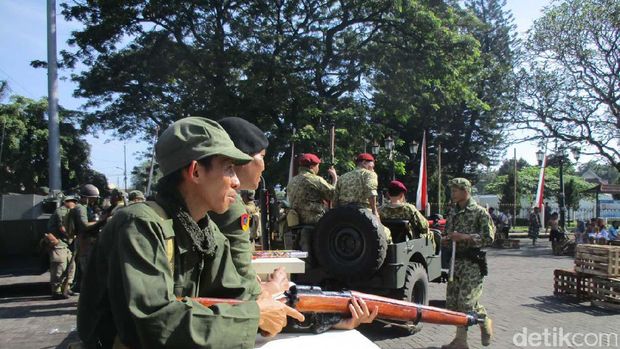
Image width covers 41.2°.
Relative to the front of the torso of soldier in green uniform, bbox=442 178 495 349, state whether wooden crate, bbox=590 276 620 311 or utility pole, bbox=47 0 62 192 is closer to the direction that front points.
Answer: the utility pole

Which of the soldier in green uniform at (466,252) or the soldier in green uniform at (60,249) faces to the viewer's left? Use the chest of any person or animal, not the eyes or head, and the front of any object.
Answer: the soldier in green uniform at (466,252)

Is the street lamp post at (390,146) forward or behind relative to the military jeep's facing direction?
forward

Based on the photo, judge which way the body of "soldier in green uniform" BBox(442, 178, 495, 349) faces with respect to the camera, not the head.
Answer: to the viewer's left

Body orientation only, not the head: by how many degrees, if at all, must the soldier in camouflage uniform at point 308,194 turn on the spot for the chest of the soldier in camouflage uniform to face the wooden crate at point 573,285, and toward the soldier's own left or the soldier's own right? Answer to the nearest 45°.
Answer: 0° — they already face it

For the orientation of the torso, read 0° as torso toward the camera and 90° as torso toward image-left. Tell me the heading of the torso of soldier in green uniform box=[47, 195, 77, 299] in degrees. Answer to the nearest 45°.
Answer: approximately 270°

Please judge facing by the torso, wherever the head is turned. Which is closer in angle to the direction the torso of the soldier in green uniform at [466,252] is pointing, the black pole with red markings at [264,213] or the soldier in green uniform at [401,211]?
the black pole with red markings

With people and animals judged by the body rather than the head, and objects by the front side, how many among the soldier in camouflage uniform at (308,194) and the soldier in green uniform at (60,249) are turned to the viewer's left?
0

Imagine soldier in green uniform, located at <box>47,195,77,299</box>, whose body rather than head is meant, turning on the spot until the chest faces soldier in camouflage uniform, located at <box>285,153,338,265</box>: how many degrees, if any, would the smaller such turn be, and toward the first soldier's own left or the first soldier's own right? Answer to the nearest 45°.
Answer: approximately 45° to the first soldier's own right

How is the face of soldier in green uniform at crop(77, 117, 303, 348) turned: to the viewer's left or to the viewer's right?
to the viewer's right

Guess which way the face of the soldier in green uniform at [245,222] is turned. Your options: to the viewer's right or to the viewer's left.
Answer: to the viewer's right

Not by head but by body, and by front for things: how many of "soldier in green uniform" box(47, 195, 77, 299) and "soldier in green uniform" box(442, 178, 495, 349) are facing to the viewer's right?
1

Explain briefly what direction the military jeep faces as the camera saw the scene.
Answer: facing away from the viewer and to the right of the viewer
